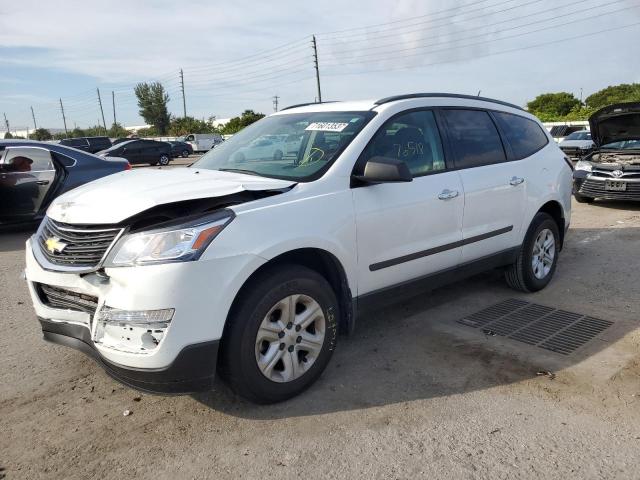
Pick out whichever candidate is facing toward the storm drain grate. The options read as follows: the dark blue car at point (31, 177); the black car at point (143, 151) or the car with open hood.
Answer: the car with open hood

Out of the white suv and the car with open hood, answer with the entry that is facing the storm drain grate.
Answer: the car with open hood

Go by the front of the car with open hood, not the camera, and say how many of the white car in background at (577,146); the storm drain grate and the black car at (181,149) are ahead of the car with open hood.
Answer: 1

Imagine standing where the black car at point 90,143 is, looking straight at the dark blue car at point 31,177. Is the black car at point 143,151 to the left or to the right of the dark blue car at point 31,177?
left

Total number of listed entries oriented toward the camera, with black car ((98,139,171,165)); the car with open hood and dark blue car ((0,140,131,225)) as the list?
1

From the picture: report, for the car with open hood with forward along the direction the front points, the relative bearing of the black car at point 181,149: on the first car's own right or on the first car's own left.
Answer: on the first car's own right

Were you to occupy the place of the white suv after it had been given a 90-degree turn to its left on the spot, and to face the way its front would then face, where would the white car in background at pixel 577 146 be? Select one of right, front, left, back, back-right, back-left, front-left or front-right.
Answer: left

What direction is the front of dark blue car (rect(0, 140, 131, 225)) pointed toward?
to the viewer's left

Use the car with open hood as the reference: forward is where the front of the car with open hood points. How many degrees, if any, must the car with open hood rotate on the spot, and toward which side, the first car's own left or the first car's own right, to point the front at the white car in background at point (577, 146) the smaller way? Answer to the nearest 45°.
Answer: approximately 180°

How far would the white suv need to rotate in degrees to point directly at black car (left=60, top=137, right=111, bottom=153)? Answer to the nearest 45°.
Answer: approximately 135° to its right

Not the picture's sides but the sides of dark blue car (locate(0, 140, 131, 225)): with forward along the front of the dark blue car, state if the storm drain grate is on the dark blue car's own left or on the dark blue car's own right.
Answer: on the dark blue car's own left

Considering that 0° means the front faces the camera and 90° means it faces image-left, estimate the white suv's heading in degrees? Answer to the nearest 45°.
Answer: approximately 45°
